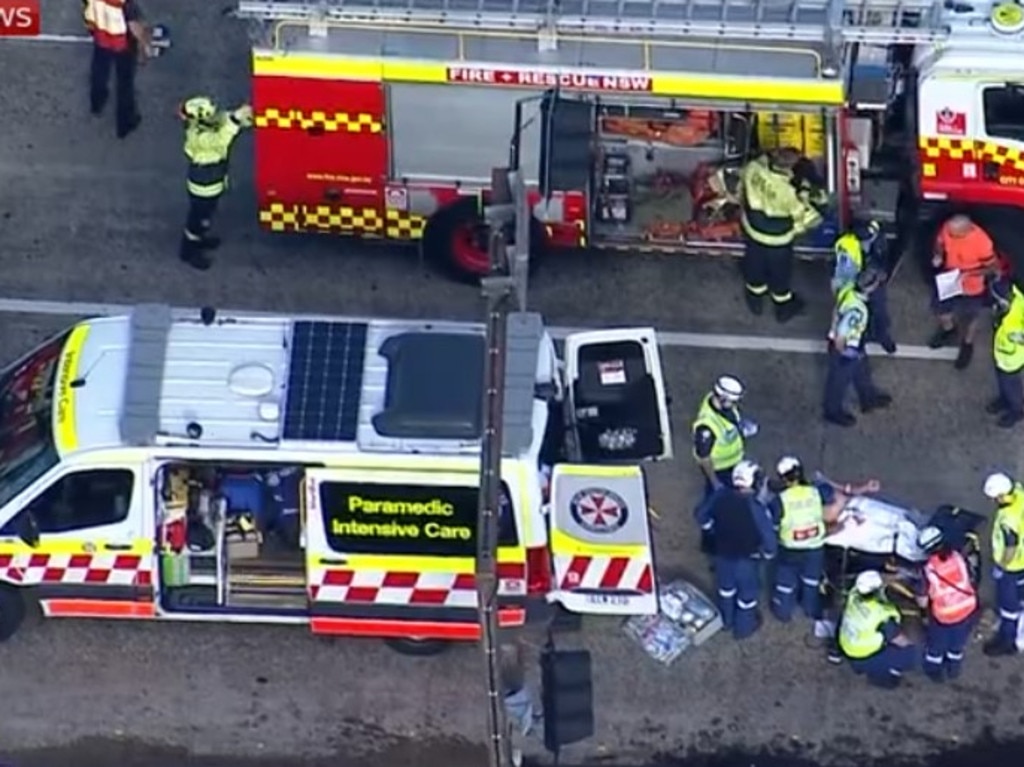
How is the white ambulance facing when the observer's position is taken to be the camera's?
facing to the left of the viewer

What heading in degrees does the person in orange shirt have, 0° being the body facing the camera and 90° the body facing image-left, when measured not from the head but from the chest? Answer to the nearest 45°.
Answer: approximately 45°

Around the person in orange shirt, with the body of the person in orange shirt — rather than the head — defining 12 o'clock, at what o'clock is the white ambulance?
The white ambulance is roughly at 12 o'clock from the person in orange shirt.

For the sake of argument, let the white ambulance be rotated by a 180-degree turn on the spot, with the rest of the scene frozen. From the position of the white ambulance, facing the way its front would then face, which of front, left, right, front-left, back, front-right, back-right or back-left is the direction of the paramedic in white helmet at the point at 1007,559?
front

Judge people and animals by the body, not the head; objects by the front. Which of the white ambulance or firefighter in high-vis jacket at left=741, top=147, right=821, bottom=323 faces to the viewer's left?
the white ambulance

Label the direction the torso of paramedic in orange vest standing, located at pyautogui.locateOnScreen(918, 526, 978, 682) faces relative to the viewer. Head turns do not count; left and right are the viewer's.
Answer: facing away from the viewer and to the left of the viewer

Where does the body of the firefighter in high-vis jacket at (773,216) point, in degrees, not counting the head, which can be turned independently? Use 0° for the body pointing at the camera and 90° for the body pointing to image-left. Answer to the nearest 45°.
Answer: approximately 225°

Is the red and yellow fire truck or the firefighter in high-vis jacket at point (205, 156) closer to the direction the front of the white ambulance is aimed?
the firefighter in high-vis jacket

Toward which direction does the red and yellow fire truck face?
to the viewer's right

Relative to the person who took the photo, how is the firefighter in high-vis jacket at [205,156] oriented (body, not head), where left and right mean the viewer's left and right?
facing away from the viewer and to the right of the viewer

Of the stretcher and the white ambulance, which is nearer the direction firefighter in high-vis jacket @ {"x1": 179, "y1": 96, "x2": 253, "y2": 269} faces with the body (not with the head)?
the stretcher

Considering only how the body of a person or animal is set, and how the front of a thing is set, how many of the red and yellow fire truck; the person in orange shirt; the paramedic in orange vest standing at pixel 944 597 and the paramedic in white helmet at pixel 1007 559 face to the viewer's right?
1

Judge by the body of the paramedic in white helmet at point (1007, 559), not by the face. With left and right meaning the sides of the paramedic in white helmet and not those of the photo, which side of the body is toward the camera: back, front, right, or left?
left

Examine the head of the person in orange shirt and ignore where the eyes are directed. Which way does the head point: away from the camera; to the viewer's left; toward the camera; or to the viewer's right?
toward the camera
